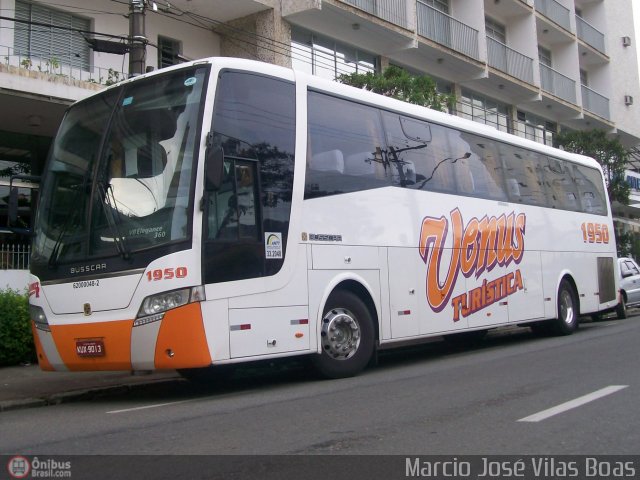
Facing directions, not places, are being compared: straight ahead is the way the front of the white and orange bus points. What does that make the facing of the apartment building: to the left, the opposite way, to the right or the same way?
to the left

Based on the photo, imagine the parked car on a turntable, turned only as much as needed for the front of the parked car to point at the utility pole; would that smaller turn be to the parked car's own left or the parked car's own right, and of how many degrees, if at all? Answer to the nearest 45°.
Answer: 0° — it already faces it

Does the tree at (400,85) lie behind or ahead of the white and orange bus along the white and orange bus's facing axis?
behind

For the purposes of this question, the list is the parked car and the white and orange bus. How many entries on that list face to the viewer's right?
0

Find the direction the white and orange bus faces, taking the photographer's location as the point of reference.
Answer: facing the viewer and to the left of the viewer

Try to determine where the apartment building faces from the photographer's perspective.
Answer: facing the viewer and to the right of the viewer

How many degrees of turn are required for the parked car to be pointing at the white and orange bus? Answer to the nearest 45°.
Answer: approximately 45° to its left

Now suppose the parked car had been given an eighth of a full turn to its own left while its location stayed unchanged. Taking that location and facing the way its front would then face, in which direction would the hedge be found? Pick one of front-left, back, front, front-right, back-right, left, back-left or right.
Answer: front-right

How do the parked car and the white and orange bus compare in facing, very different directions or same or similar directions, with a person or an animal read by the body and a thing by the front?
same or similar directions

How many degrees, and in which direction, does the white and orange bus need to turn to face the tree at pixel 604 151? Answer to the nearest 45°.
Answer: approximately 180°

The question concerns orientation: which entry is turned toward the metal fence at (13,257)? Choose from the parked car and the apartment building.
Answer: the parked car

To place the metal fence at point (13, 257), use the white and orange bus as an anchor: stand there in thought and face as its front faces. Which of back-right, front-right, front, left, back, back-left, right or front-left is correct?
right
